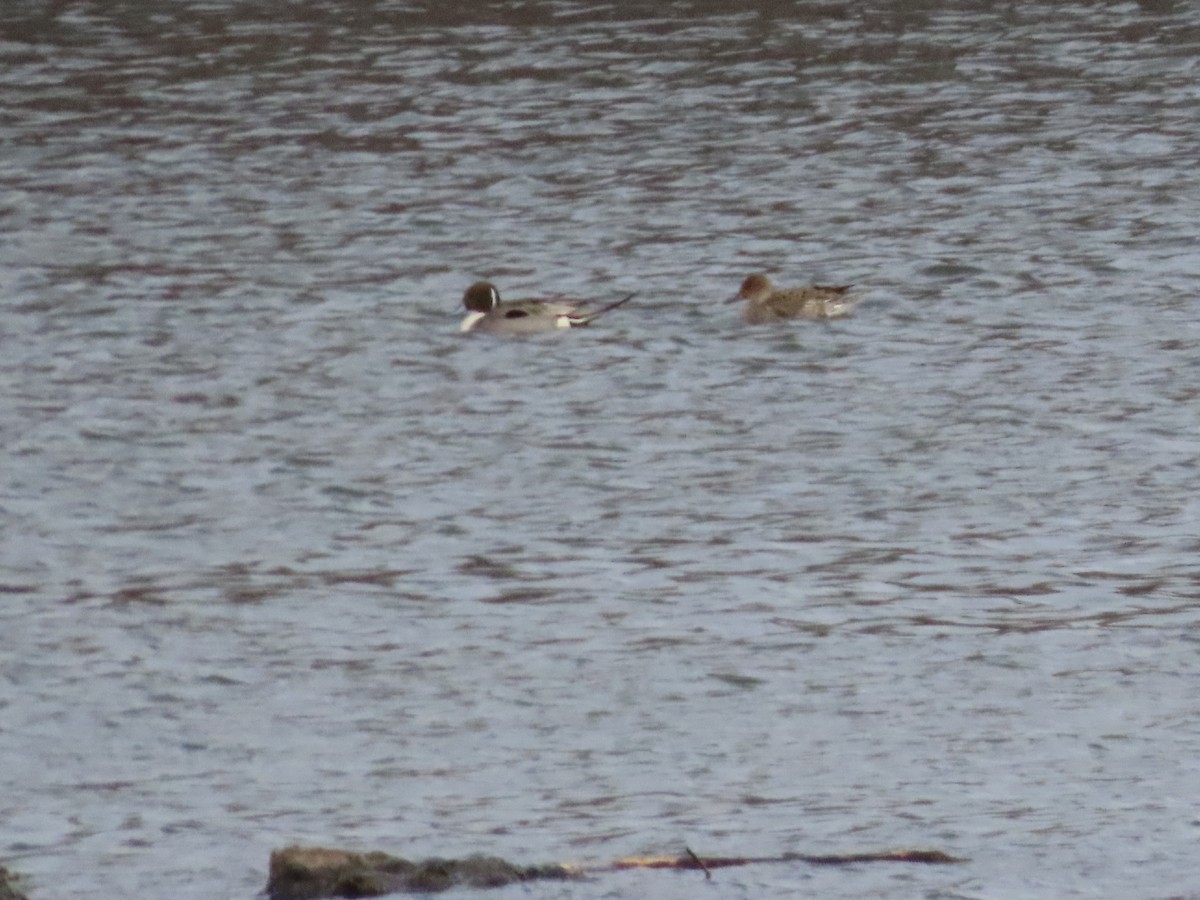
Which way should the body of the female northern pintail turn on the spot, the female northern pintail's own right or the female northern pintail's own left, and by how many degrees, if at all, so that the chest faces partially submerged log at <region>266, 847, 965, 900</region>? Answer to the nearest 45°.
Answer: approximately 90° to the female northern pintail's own left

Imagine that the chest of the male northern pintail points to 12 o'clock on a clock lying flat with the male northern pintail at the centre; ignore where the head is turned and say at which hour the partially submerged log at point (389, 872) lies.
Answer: The partially submerged log is roughly at 9 o'clock from the male northern pintail.

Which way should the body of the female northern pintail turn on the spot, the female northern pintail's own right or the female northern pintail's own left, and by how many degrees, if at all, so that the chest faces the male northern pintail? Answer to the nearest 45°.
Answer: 0° — it already faces it

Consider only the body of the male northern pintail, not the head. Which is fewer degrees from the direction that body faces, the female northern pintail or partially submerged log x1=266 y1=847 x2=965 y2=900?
the partially submerged log

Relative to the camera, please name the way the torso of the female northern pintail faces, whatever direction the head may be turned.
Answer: to the viewer's left

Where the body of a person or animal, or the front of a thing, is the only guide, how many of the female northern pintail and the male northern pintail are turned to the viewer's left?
2

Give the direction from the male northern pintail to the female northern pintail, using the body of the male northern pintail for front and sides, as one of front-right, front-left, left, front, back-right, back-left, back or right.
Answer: back

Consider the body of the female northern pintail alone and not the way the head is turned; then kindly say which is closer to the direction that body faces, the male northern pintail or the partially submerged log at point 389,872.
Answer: the male northern pintail

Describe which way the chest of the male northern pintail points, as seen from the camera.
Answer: to the viewer's left
